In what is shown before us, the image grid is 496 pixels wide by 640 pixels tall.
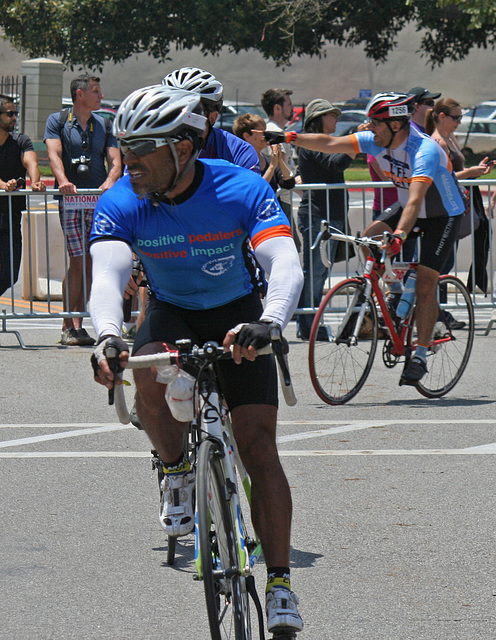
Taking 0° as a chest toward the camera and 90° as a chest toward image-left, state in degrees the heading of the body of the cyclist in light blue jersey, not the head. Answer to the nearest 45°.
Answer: approximately 45°

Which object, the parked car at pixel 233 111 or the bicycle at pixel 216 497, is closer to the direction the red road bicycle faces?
the bicycle

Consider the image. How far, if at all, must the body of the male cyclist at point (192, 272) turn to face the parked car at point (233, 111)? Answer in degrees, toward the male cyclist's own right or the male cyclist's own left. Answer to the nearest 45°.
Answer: approximately 180°

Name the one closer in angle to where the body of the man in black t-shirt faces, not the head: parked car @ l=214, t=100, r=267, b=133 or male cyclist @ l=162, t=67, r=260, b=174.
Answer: the male cyclist

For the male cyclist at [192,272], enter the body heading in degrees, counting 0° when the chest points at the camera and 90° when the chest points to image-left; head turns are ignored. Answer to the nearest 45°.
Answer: approximately 0°

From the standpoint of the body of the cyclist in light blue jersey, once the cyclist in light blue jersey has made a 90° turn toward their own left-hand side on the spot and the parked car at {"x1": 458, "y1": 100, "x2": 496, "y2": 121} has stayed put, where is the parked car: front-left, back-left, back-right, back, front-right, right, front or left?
back-left

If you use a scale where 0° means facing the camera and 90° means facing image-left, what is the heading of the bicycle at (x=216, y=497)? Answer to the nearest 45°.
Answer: approximately 0°
